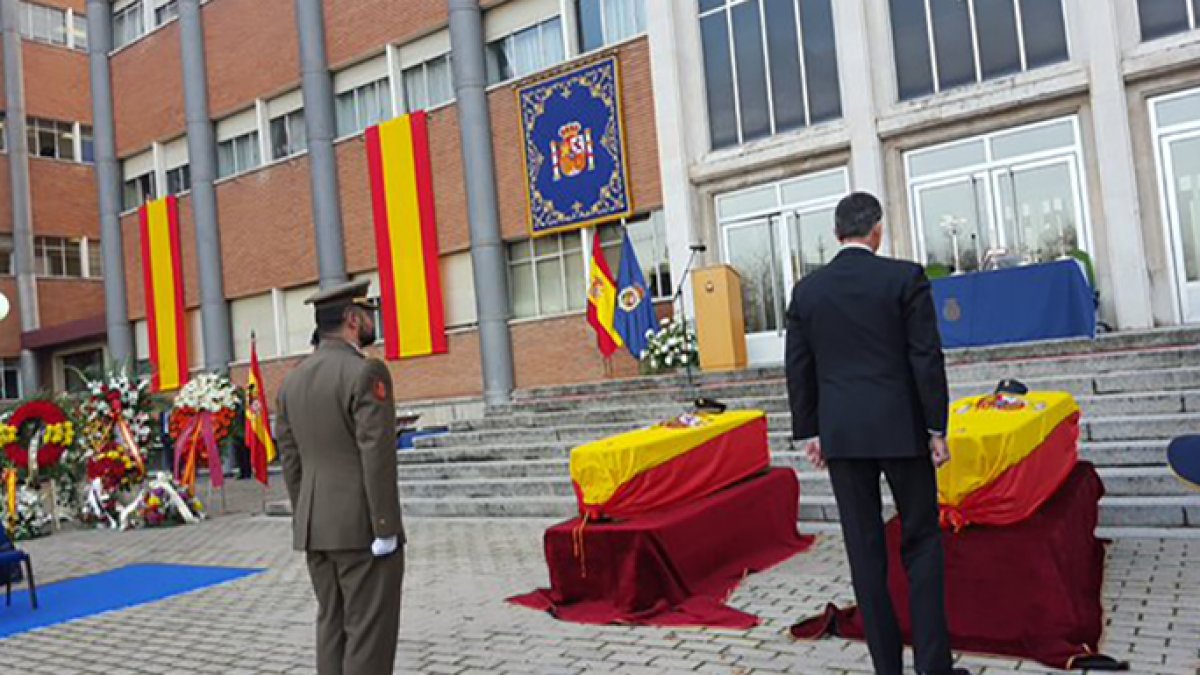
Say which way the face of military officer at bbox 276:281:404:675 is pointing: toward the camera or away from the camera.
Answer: away from the camera

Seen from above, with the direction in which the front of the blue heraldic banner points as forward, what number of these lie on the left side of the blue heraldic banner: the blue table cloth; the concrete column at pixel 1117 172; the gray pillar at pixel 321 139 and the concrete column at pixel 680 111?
3

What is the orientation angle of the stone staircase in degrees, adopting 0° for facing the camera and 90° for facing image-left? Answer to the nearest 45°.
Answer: approximately 0°

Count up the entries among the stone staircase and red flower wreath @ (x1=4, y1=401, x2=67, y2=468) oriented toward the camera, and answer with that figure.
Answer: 2

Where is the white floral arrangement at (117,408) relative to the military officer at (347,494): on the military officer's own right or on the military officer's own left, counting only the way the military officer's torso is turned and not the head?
on the military officer's own left

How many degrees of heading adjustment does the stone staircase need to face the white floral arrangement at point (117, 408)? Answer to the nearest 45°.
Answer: approximately 90° to its right

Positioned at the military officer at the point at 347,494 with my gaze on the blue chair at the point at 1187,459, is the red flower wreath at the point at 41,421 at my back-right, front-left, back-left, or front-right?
back-left

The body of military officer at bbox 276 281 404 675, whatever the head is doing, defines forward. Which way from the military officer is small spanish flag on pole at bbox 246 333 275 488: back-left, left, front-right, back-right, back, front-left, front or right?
front-left

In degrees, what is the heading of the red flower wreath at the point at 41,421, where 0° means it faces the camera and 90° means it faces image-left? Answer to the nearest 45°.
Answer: approximately 0°

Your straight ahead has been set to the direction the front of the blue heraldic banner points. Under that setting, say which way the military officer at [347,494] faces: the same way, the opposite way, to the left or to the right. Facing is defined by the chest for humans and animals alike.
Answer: the opposite way

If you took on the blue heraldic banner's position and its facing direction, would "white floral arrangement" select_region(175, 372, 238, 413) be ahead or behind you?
ahead

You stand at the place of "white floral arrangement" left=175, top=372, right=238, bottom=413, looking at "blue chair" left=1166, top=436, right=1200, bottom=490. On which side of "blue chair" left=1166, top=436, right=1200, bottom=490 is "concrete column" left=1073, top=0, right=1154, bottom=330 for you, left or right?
left
